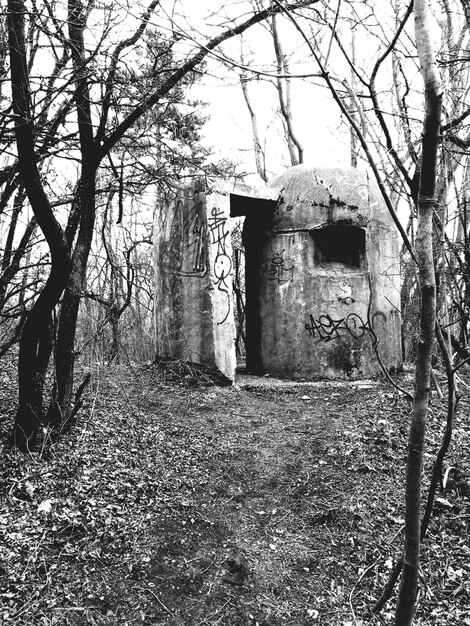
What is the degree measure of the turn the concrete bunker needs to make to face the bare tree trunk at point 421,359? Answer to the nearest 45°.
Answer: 0° — it already faces it

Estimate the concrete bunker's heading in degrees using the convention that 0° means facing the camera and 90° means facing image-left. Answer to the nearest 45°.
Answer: approximately 0°
